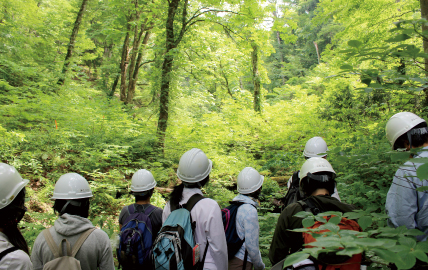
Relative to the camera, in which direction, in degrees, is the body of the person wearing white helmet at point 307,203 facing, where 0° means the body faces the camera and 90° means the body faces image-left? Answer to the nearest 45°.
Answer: approximately 180°

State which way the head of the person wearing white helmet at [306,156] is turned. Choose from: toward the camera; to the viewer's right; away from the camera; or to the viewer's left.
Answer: away from the camera

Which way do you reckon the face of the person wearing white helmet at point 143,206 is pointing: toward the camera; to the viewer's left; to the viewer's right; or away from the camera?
away from the camera

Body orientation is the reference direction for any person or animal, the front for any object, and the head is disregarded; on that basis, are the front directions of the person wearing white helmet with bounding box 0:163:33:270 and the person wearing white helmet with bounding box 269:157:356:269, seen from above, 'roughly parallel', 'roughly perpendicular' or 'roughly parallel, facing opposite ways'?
roughly parallel

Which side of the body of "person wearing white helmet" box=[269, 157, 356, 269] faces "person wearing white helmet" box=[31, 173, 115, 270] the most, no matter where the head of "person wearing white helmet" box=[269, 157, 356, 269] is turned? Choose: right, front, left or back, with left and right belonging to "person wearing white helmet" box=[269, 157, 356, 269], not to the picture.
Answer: left

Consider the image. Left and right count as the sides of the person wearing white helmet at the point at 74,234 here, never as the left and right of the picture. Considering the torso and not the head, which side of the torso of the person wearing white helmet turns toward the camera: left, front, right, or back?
back

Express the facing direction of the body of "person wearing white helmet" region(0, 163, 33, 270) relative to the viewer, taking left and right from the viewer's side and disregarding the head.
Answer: facing away from the viewer and to the right of the viewer

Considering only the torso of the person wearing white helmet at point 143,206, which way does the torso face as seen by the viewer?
away from the camera

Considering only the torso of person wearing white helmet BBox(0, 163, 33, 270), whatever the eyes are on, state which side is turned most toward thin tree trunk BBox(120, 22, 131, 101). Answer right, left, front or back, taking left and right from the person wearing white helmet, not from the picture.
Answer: front

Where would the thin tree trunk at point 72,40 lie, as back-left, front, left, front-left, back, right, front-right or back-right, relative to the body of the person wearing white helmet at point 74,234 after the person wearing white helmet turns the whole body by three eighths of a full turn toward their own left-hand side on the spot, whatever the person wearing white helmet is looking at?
back-right

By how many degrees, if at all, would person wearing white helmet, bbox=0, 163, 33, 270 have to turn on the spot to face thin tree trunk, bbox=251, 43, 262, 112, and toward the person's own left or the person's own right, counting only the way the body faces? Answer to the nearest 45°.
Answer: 0° — they already face it

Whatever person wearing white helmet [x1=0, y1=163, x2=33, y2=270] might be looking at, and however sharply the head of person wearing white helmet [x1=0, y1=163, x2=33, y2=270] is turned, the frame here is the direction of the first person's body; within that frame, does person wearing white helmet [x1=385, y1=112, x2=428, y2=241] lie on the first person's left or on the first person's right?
on the first person's right

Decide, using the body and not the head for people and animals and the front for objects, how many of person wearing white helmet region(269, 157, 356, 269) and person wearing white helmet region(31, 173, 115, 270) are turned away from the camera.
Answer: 2

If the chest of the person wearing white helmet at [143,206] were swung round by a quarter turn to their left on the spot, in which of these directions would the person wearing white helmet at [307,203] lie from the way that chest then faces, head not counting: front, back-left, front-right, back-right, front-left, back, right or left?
back-left
